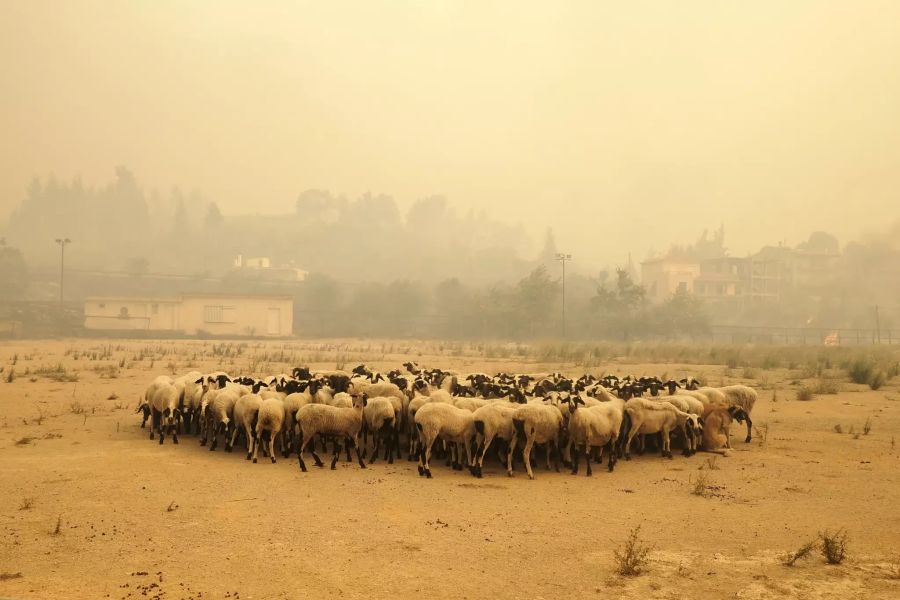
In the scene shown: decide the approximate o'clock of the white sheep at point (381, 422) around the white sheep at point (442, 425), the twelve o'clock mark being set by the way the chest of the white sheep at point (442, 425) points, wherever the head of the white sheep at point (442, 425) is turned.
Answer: the white sheep at point (381, 422) is roughly at 9 o'clock from the white sheep at point (442, 425).

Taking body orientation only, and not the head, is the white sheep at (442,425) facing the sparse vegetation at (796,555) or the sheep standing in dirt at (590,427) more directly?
the sheep standing in dirt

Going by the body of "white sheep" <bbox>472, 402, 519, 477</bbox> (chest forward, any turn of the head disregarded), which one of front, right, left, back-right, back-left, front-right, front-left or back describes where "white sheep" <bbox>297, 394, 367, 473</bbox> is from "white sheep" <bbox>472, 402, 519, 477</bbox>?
back-left

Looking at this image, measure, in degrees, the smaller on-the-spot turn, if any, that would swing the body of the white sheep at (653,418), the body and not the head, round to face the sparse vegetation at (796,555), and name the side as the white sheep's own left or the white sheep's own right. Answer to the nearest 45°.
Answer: approximately 90° to the white sheep's own right

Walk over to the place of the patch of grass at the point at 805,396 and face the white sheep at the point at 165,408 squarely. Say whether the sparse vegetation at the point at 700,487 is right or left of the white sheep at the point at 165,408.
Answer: left

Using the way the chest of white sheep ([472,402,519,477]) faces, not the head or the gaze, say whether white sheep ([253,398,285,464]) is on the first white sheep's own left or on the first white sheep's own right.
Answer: on the first white sheep's own left

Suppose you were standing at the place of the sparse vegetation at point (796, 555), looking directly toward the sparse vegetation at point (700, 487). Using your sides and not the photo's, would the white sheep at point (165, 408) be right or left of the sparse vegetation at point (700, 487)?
left
